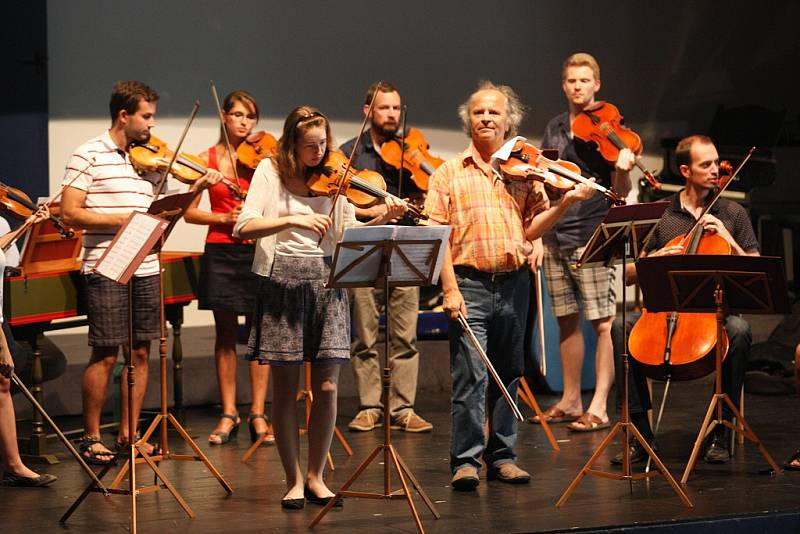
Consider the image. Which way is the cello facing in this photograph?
toward the camera

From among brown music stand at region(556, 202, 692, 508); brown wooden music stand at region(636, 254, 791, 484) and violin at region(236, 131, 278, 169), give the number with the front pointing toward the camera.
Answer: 1

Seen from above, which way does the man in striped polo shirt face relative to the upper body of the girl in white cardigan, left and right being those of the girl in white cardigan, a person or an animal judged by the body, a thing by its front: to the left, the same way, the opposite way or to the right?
the same way

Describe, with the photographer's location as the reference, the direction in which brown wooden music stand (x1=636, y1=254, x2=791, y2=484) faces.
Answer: facing away from the viewer

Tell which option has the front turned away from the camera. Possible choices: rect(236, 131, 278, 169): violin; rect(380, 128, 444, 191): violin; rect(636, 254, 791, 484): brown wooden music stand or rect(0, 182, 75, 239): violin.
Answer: the brown wooden music stand

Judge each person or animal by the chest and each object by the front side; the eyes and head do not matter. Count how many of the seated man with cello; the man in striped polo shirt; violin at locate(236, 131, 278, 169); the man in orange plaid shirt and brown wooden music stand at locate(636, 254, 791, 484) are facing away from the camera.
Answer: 1

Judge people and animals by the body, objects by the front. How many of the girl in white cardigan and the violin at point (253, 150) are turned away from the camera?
0

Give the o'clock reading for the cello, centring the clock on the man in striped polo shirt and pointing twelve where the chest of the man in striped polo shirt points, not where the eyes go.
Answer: The cello is roughly at 11 o'clock from the man in striped polo shirt.

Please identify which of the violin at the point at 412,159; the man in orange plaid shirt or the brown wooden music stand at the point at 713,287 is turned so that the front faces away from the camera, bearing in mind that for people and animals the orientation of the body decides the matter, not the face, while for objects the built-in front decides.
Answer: the brown wooden music stand

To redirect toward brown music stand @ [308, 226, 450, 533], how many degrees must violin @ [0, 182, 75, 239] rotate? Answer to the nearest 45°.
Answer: approximately 45° to its left

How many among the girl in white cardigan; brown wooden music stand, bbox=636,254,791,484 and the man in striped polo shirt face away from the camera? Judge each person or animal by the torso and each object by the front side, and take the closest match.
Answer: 1

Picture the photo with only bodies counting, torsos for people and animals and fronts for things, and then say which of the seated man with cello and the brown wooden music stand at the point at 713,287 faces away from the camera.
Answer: the brown wooden music stand

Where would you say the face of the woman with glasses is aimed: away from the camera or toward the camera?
toward the camera

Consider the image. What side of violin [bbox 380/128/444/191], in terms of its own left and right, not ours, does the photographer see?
front

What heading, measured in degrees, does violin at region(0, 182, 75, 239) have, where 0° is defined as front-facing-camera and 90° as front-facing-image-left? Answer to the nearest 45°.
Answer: approximately 0°

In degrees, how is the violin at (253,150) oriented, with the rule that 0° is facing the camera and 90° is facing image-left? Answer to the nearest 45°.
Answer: approximately 0°

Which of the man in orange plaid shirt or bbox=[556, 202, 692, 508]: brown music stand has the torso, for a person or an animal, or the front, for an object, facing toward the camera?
the man in orange plaid shirt
